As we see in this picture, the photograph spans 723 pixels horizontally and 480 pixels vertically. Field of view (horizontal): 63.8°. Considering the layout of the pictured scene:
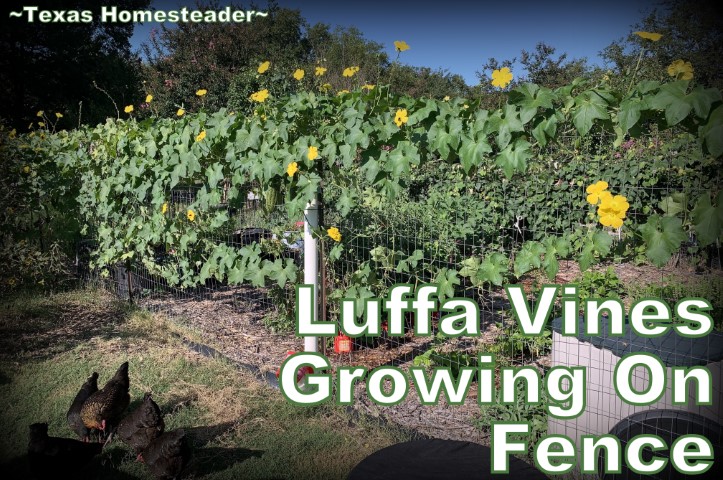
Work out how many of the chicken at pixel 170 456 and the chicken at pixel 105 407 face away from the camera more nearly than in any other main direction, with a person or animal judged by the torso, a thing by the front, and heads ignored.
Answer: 0

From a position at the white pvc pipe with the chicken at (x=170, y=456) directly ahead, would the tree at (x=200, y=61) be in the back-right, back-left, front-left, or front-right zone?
back-right

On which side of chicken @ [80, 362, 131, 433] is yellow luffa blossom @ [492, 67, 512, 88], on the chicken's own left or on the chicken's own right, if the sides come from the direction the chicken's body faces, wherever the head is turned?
on the chicken's own left

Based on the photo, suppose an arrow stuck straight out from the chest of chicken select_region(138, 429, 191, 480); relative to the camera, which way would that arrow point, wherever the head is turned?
to the viewer's left

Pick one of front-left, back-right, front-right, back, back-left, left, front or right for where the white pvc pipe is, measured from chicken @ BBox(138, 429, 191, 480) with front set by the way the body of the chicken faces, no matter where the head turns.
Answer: back-right

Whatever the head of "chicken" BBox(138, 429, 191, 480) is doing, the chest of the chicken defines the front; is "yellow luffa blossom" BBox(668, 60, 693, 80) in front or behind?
behind

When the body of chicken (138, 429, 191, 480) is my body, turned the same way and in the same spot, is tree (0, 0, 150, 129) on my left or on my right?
on my right

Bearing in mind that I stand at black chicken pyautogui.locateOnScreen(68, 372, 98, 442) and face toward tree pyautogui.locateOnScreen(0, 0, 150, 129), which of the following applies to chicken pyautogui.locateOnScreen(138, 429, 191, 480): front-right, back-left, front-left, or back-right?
back-right
